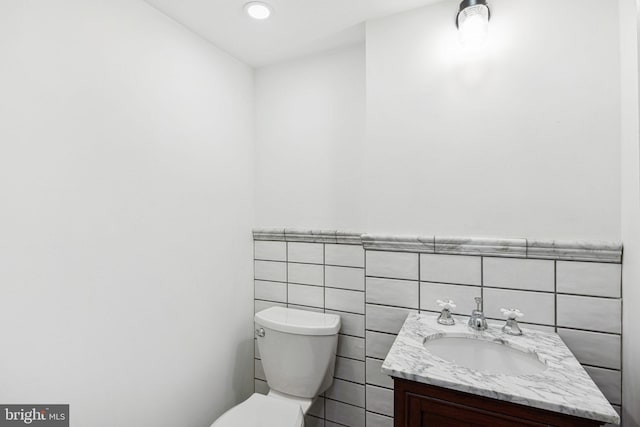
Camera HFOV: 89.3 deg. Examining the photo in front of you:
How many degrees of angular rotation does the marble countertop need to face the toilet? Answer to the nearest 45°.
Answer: approximately 90° to its right

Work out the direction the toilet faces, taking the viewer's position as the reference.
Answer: facing the viewer and to the left of the viewer

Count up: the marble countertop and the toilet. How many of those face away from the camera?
0

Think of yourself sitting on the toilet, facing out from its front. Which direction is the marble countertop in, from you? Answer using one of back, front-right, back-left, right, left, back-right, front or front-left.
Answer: left

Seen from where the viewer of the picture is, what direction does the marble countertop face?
facing the viewer
